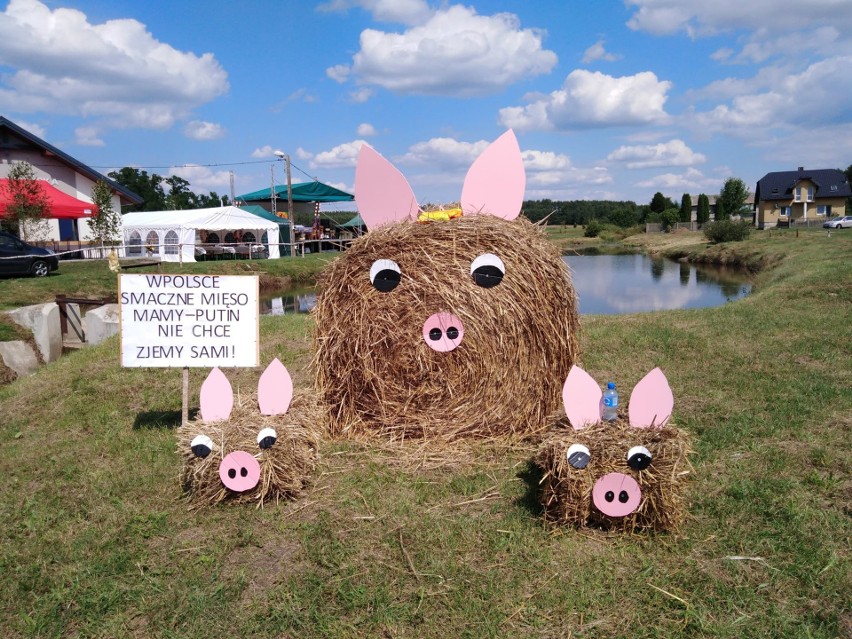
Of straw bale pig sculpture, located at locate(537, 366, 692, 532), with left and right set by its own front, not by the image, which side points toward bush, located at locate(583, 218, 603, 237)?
back

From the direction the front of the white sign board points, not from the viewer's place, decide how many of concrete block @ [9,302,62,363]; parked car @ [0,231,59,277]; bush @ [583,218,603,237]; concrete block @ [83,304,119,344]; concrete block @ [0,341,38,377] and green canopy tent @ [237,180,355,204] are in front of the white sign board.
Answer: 0

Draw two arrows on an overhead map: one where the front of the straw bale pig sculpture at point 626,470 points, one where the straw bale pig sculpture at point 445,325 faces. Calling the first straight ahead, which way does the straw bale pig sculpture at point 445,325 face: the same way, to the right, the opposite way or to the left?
the same way

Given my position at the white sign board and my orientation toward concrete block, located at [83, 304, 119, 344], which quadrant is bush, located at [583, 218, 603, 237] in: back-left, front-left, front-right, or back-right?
front-right

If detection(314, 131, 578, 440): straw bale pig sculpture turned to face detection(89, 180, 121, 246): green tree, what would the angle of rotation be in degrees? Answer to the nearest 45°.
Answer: approximately 135° to its right

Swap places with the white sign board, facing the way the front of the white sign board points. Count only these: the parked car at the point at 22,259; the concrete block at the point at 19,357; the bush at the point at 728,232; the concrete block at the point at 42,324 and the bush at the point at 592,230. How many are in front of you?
0

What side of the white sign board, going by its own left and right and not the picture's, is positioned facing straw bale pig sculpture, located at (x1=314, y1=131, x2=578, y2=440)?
left

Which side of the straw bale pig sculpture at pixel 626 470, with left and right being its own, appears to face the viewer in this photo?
front

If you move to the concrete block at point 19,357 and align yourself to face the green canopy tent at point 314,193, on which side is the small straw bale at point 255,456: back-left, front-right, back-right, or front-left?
back-right

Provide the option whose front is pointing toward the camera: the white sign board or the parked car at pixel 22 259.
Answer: the white sign board

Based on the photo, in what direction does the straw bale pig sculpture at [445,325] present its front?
toward the camera

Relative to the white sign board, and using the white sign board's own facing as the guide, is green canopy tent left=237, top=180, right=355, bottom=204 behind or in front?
behind

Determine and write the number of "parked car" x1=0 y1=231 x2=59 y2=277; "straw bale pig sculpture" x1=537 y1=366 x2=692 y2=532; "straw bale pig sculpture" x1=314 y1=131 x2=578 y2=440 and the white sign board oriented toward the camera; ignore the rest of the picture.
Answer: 3

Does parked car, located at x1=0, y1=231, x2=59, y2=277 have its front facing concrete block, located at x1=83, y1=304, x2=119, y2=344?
no

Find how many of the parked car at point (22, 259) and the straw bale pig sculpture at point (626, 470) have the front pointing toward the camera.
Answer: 1
